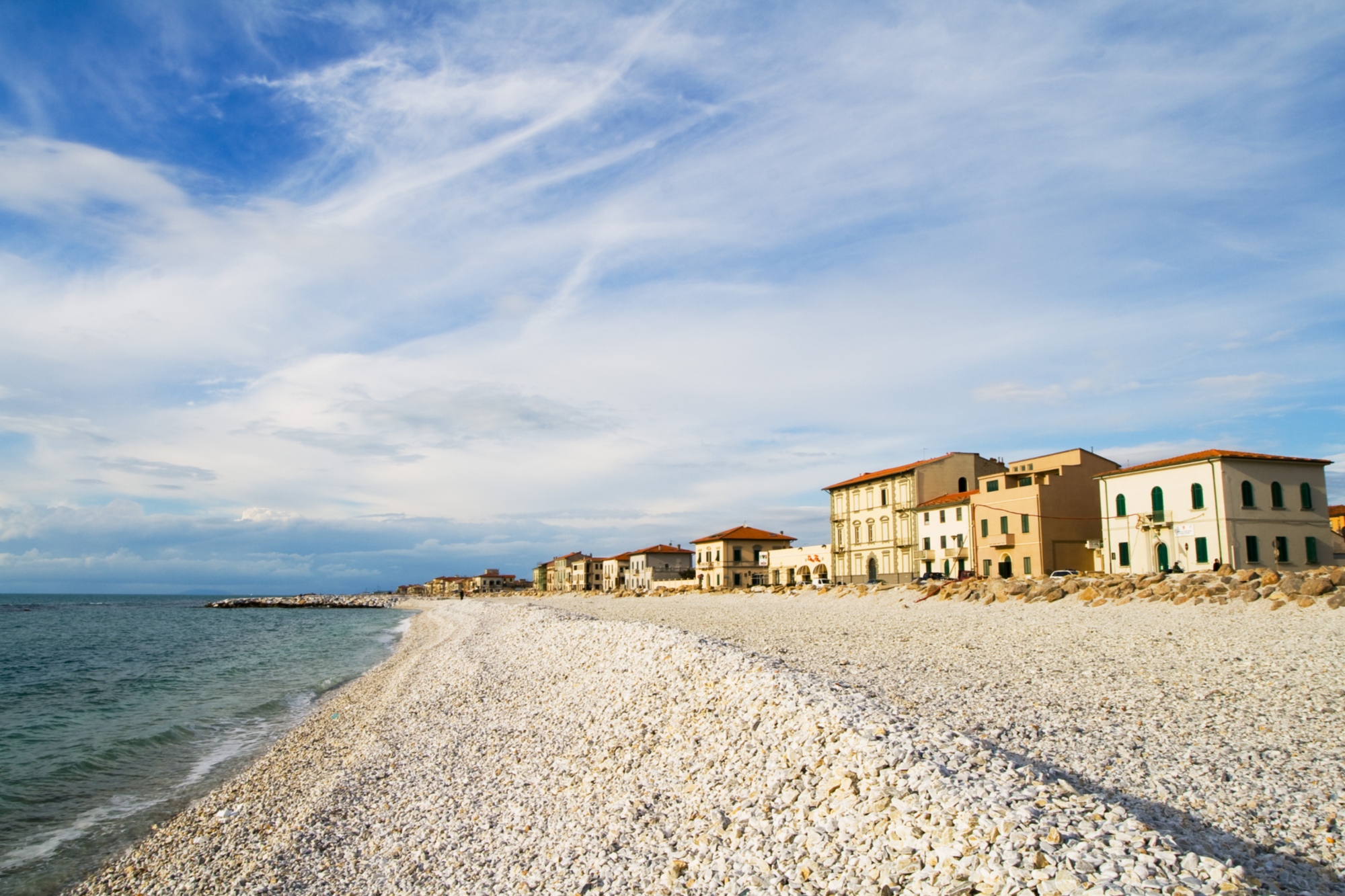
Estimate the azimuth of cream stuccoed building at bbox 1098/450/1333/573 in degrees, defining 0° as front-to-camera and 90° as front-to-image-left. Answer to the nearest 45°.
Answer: approximately 45°

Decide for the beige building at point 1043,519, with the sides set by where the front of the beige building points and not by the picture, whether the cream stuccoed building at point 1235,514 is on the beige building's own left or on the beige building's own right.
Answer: on the beige building's own left

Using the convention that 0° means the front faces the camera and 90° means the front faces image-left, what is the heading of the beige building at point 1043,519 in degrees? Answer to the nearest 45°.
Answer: approximately 45°

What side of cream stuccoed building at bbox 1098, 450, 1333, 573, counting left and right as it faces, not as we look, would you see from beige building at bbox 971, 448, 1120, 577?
right

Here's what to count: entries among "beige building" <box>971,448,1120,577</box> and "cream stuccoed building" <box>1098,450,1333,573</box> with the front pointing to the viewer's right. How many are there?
0
